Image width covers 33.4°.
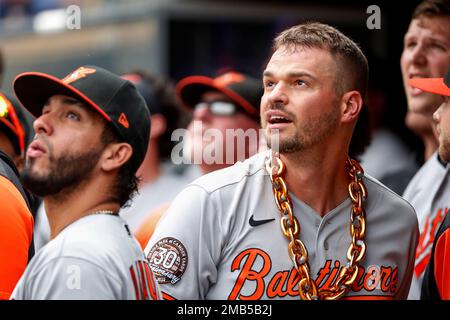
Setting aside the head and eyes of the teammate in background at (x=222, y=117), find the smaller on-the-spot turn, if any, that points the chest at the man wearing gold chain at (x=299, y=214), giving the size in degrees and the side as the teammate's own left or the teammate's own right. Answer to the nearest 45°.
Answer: approximately 45° to the teammate's own left

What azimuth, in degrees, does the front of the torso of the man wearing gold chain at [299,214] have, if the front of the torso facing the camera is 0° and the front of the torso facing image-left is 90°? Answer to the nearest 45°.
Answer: approximately 315°

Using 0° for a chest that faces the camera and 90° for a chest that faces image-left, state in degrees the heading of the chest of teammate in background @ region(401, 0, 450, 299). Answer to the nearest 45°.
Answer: approximately 45°

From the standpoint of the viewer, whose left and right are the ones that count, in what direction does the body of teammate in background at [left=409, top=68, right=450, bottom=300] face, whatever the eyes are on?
facing to the left of the viewer

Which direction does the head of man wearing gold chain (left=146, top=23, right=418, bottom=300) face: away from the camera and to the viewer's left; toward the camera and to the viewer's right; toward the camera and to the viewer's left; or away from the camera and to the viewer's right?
toward the camera and to the viewer's left

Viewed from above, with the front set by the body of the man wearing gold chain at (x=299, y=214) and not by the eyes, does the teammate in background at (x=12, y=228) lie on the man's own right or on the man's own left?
on the man's own right

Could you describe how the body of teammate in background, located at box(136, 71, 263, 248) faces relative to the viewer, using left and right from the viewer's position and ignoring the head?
facing the viewer and to the left of the viewer

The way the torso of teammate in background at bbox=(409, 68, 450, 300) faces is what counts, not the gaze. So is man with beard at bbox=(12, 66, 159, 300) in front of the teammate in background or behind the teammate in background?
in front

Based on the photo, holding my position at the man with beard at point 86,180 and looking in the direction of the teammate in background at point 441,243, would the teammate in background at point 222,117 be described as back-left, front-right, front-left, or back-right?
front-left
